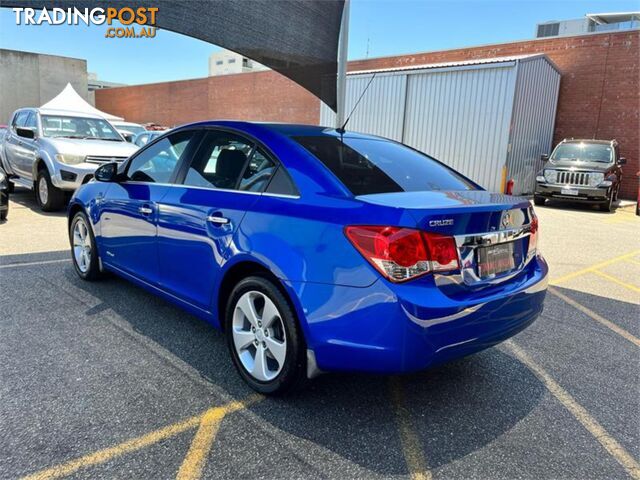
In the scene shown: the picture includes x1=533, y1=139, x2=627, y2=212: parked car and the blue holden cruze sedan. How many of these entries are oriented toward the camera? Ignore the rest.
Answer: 1

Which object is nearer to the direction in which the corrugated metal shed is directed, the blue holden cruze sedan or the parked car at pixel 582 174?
the blue holden cruze sedan

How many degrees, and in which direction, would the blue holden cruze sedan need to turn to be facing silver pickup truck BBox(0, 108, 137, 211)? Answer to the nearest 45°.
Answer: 0° — it already faces it

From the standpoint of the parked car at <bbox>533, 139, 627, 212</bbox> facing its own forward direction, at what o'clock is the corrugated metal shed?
The corrugated metal shed is roughly at 4 o'clock from the parked car.

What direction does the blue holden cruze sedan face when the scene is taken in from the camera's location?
facing away from the viewer and to the left of the viewer

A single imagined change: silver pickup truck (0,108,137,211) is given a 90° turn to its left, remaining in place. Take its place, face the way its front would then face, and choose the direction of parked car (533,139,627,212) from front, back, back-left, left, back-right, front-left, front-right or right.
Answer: front-right

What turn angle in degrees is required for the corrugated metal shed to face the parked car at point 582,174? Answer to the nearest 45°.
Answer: approximately 90° to its left

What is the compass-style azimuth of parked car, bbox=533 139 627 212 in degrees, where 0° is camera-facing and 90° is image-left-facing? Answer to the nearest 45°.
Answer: approximately 0°

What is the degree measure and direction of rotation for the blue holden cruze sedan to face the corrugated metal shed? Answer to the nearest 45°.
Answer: approximately 45° to its right
